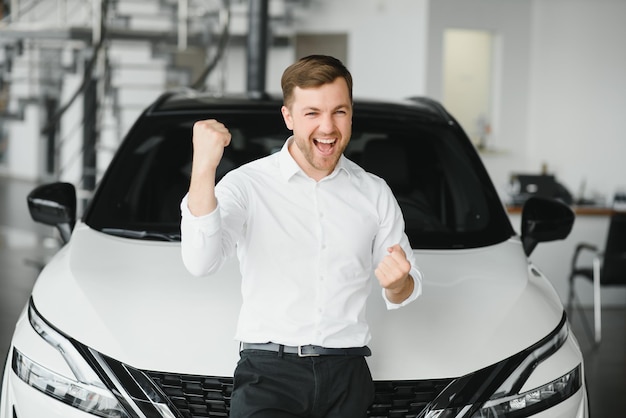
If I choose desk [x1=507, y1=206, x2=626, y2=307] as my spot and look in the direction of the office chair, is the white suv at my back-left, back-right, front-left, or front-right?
front-right

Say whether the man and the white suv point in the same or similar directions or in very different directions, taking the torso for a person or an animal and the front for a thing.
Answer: same or similar directions

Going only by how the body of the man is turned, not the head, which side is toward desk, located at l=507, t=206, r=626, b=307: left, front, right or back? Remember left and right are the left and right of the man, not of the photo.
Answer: back

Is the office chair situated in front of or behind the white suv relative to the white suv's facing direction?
behind

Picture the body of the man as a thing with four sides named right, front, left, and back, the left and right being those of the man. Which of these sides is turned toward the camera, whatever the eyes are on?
front

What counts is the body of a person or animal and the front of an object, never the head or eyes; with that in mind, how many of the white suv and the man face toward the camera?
2

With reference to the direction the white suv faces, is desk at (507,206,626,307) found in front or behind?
behind

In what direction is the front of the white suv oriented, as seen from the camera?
facing the viewer
